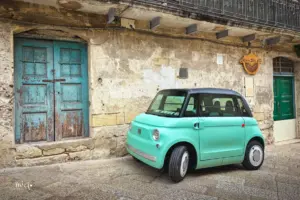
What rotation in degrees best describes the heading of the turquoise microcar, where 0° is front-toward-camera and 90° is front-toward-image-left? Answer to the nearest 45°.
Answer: approximately 45°

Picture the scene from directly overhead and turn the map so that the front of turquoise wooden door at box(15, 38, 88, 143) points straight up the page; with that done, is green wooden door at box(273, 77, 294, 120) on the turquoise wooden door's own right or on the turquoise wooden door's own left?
on the turquoise wooden door's own left

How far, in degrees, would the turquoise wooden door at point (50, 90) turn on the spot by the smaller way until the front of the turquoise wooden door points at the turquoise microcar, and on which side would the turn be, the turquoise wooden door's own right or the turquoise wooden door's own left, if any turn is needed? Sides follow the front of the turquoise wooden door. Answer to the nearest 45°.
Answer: approximately 45° to the turquoise wooden door's own left

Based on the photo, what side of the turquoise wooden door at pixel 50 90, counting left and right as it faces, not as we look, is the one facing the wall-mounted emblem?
left

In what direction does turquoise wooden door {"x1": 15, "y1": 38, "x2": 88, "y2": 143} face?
toward the camera

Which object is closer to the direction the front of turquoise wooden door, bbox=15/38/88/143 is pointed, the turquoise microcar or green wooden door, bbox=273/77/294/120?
the turquoise microcar

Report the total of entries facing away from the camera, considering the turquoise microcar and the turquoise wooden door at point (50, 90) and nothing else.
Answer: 0

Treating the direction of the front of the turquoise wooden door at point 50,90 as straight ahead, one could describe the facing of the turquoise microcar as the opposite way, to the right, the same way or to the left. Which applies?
to the right

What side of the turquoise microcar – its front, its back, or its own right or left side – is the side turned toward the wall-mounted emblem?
back
